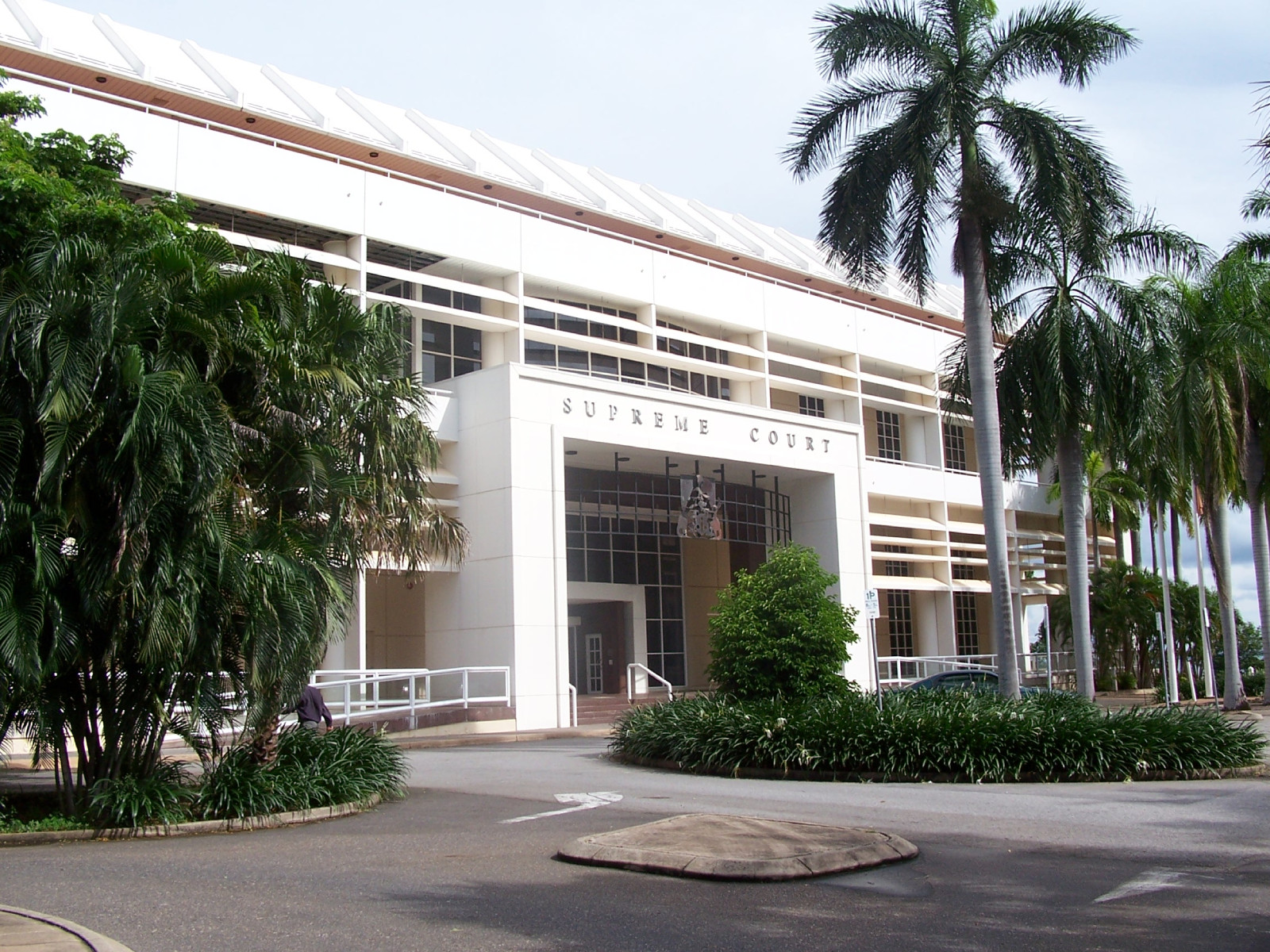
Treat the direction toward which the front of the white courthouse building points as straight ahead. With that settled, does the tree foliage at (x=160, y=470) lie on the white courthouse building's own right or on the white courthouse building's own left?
on the white courthouse building's own right

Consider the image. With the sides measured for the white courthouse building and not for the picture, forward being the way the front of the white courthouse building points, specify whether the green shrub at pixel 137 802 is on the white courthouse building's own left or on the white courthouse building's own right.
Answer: on the white courthouse building's own right

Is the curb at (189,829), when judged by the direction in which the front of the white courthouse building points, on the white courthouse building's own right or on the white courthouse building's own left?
on the white courthouse building's own right

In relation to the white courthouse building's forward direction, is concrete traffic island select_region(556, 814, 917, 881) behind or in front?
in front

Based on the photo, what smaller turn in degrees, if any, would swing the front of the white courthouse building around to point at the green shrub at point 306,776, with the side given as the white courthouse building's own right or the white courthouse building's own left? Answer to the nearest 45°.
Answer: approximately 45° to the white courthouse building's own right

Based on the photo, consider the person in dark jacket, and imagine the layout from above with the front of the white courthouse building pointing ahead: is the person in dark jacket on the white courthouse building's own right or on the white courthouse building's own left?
on the white courthouse building's own right

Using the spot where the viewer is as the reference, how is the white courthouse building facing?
facing the viewer and to the right of the viewer
